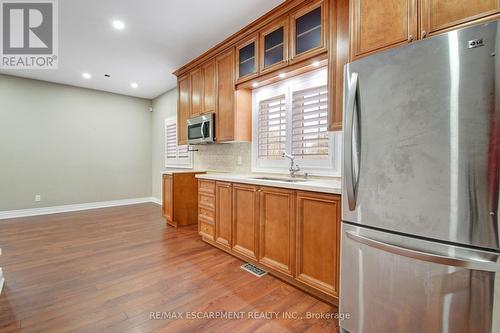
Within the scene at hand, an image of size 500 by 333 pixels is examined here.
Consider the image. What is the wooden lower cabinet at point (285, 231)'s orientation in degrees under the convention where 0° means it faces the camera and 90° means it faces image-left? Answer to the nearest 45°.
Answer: approximately 45°

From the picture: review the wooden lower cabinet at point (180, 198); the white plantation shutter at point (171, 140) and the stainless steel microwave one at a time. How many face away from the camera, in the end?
0

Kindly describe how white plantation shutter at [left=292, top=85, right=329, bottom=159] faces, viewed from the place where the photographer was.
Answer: facing the viewer and to the left of the viewer

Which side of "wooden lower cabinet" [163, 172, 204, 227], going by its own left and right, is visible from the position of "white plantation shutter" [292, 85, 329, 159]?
left

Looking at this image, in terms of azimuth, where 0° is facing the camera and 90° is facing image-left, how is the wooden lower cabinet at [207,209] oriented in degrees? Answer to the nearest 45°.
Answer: approximately 45°

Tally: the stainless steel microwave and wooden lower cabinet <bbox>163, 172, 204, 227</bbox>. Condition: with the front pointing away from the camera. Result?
0

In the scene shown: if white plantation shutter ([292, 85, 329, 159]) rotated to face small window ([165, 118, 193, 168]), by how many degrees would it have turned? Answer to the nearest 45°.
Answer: approximately 90° to its right

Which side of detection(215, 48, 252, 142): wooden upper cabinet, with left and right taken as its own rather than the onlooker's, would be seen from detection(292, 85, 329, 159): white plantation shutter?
left

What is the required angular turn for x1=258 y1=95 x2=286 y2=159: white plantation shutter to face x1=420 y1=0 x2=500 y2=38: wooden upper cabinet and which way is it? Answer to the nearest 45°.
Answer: approximately 90° to its left

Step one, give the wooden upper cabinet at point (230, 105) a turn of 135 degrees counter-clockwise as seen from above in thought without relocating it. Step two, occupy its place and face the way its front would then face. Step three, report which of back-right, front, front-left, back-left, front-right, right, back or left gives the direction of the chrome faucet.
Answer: front-right

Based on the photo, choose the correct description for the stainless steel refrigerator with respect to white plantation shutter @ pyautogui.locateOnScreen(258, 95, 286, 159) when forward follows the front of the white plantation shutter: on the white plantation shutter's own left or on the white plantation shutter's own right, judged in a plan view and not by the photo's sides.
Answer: on the white plantation shutter's own left
